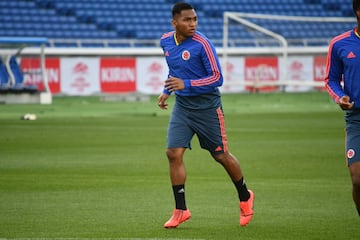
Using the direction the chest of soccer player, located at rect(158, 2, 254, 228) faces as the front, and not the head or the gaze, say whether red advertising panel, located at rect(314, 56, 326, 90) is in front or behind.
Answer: behind

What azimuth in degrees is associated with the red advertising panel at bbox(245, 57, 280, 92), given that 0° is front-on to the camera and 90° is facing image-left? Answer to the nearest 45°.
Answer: approximately 0°

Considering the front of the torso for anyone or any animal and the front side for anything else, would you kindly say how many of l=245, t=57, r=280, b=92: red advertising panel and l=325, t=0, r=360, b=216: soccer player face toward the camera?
2

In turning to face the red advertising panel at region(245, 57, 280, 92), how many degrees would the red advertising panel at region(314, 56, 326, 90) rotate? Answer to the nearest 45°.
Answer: approximately 90° to its right

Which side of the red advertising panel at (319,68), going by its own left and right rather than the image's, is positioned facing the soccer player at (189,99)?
front

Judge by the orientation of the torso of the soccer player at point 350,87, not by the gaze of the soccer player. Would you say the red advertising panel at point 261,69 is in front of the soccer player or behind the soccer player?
behind

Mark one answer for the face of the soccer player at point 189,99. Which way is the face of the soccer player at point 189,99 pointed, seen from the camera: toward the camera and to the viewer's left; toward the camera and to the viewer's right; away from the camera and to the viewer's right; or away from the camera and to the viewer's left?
toward the camera and to the viewer's right

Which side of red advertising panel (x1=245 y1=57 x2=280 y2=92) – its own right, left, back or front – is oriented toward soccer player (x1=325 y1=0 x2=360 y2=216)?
front

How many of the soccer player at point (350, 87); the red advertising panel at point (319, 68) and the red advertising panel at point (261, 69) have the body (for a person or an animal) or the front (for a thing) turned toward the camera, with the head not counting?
3

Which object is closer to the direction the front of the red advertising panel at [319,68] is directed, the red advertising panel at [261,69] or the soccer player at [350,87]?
the soccer player

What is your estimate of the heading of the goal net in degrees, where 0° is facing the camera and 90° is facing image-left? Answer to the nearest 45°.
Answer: approximately 45°

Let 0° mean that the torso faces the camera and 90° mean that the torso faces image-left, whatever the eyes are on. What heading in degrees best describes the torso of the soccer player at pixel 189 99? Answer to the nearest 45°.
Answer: approximately 45°

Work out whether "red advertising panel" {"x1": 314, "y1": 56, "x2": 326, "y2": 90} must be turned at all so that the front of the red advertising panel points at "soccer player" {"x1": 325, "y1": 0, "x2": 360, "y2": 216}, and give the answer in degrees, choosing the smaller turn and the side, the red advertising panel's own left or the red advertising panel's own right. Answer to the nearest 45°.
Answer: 0° — it already faces them
